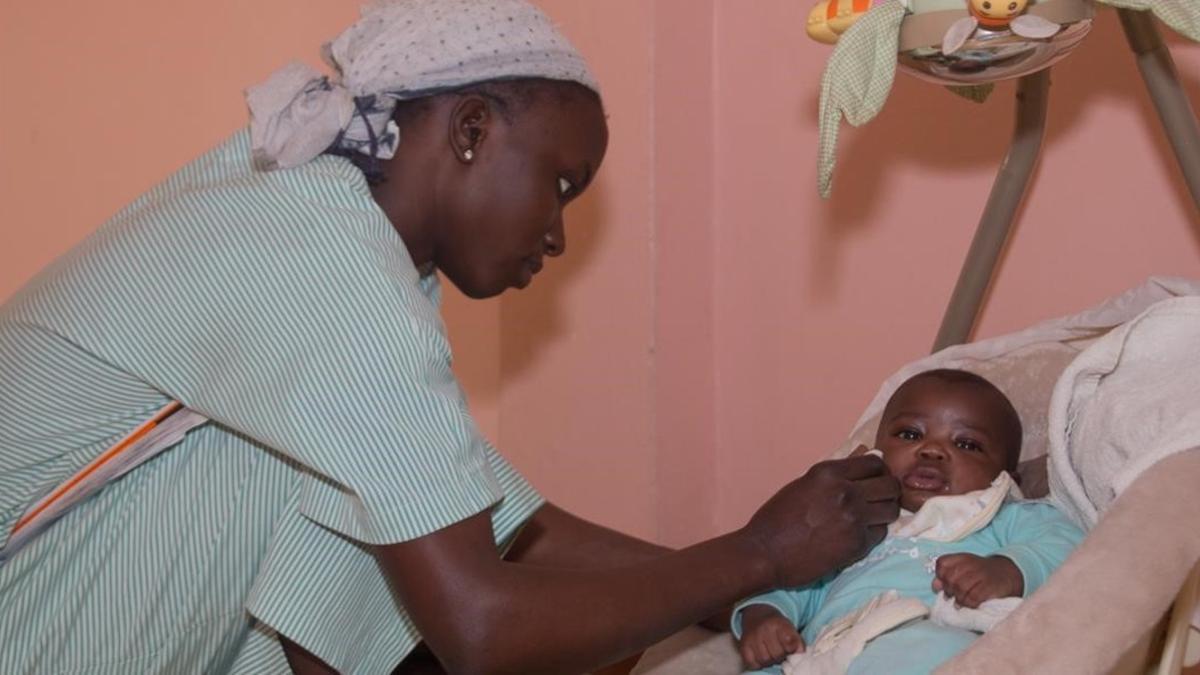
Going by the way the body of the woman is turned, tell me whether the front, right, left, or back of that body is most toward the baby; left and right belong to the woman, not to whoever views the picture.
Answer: front

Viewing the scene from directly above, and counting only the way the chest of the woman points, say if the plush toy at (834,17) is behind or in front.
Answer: in front

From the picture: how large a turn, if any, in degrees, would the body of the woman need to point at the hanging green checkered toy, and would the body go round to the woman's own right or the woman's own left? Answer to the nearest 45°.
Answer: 0° — they already face it

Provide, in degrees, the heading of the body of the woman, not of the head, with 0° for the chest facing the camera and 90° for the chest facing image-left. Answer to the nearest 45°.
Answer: approximately 270°

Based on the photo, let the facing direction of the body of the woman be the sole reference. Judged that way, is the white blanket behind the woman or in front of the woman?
in front

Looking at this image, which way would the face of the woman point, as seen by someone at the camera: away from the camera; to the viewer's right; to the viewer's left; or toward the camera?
to the viewer's right
